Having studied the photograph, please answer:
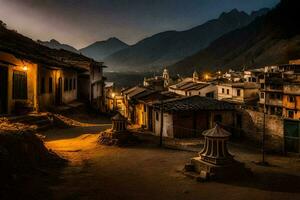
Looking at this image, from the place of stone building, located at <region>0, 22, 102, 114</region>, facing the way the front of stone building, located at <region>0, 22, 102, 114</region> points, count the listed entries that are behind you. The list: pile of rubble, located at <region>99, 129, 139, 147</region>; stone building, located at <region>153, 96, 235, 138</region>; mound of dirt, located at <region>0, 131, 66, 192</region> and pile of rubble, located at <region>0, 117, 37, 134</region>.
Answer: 0

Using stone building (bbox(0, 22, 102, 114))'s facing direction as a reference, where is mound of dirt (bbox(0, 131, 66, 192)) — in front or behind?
in front

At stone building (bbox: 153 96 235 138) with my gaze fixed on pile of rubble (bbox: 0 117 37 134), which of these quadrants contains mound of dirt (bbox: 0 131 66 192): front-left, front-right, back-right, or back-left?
front-left

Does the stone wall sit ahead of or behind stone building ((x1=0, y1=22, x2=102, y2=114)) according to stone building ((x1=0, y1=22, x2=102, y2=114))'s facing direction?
ahead

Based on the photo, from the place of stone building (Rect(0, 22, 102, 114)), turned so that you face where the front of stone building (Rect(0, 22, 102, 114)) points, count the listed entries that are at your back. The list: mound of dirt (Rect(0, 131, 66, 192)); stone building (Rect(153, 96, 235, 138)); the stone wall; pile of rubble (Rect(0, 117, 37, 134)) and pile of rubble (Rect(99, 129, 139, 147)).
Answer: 0

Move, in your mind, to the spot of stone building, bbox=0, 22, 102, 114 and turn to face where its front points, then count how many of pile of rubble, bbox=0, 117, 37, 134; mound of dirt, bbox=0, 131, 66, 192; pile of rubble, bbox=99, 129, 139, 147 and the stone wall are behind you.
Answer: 0

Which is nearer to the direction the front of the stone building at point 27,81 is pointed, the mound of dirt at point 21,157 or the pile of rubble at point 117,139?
the pile of rubble

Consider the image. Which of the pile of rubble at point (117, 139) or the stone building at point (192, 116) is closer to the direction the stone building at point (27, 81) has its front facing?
the pile of rubble

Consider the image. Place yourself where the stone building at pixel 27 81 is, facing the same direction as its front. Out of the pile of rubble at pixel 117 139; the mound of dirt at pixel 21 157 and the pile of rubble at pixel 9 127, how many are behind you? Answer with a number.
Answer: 0

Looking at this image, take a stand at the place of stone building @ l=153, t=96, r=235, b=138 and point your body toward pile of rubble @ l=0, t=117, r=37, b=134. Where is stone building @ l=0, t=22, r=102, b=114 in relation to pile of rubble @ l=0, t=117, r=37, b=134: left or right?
right

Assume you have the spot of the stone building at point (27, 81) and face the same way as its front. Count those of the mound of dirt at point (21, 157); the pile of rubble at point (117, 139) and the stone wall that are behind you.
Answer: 0

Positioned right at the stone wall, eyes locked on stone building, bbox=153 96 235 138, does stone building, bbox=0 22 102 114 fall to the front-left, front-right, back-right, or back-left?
front-left

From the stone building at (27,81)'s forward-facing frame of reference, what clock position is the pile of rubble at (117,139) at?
The pile of rubble is roughly at 12 o'clock from the stone building.

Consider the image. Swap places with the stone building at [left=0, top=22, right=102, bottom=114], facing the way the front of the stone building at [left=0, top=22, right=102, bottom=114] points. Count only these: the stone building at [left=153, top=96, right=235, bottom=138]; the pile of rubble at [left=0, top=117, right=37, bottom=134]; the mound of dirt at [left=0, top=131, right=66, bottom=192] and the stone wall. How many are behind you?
0
